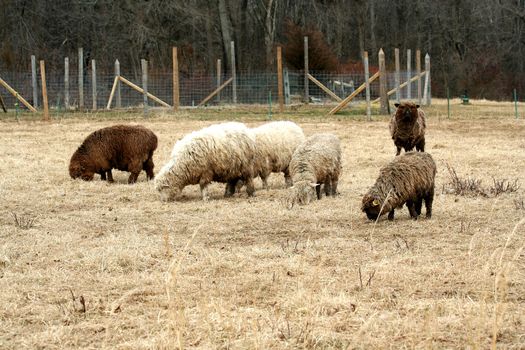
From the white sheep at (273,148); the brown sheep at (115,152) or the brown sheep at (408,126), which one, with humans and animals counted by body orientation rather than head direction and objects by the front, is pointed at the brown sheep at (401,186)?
the brown sheep at (408,126)

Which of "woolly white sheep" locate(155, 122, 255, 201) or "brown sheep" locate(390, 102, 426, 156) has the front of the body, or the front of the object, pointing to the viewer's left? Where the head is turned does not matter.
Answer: the woolly white sheep

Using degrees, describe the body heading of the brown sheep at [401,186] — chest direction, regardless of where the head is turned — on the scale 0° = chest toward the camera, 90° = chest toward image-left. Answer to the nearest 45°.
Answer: approximately 45°

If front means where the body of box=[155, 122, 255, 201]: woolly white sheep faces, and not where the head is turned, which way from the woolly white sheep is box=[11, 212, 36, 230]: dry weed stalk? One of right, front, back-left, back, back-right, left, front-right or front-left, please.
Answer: front-left

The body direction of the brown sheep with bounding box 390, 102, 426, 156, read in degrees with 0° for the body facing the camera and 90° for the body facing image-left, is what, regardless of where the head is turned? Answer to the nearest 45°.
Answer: approximately 0°

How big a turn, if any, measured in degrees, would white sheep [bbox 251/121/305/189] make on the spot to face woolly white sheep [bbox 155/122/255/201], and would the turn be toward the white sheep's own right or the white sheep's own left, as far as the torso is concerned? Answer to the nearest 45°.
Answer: approximately 45° to the white sheep's own left

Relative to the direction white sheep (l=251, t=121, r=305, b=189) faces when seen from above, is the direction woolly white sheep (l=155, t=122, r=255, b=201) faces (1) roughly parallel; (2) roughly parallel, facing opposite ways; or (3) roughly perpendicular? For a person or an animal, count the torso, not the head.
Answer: roughly parallel

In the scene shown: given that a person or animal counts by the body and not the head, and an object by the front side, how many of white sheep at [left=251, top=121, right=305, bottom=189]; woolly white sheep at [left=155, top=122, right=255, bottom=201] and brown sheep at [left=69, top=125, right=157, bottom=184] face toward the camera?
0

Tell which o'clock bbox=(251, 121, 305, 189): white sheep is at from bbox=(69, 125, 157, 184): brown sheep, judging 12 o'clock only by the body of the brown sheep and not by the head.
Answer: The white sheep is roughly at 7 o'clock from the brown sheep.

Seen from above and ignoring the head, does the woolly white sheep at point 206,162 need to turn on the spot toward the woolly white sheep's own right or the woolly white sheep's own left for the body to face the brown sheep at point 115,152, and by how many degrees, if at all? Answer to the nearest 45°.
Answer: approximately 45° to the woolly white sheep's own right

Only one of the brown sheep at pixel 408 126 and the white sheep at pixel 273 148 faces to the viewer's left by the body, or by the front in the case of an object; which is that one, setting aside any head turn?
the white sheep

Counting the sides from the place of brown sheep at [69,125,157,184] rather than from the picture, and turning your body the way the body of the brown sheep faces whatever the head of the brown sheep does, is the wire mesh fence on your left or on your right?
on your right

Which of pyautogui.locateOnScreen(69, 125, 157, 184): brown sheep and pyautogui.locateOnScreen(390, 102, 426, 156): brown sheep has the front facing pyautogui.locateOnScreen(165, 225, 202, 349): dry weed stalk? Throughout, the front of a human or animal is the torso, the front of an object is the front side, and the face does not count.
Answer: pyautogui.locateOnScreen(390, 102, 426, 156): brown sheep

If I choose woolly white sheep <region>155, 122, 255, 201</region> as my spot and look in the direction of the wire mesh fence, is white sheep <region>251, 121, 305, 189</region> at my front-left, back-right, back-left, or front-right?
front-right

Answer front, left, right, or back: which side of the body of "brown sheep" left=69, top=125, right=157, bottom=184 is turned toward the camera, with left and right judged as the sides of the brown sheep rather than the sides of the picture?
left

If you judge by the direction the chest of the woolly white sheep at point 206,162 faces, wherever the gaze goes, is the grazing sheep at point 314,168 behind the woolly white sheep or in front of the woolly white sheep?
behind

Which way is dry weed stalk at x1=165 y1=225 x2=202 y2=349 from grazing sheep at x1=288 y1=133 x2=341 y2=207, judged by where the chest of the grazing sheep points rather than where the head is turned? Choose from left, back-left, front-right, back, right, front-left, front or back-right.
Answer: front-left

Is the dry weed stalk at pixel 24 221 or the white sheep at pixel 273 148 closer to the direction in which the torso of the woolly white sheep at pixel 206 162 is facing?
the dry weed stalk

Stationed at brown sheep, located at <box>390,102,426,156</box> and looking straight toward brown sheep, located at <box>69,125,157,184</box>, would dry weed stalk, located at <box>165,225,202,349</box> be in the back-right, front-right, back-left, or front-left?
front-left
